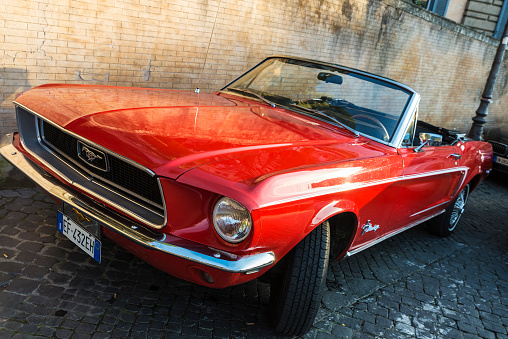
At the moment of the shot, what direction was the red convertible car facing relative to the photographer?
facing the viewer and to the left of the viewer
